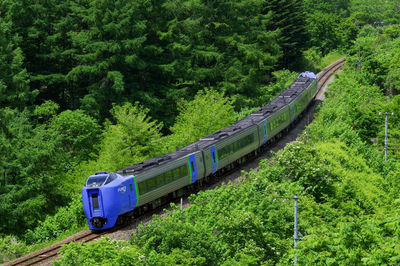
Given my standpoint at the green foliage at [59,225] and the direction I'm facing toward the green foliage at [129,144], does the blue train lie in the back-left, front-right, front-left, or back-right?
front-right

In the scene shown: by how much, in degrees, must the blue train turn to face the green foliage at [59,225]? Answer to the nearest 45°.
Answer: approximately 45° to its right

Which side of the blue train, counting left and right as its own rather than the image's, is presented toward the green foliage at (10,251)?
front

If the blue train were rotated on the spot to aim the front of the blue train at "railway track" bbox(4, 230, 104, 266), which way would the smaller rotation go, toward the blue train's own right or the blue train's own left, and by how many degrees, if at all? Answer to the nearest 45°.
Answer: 0° — it already faces it

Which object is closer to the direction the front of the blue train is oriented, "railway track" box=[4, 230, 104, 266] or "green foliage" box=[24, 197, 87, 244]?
the railway track

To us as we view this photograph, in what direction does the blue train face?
facing the viewer and to the left of the viewer
